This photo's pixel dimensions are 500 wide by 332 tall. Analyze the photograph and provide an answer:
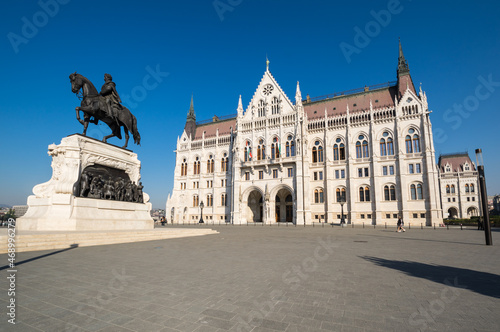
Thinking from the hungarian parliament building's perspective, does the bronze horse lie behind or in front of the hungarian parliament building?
in front

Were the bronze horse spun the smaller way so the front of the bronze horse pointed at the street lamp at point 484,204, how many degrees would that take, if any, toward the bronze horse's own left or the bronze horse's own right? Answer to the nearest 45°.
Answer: approximately 135° to the bronze horse's own left

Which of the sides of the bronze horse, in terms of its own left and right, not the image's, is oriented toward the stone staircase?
left

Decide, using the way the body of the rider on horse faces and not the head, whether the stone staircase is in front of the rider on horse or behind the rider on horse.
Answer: in front

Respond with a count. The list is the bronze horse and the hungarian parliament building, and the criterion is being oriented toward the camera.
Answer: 1

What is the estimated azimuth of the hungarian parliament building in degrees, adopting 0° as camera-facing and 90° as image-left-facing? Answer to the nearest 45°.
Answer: approximately 0°

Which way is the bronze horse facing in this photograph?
to the viewer's left

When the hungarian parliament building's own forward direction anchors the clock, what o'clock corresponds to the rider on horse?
The rider on horse is roughly at 1 o'clock from the hungarian parliament building.

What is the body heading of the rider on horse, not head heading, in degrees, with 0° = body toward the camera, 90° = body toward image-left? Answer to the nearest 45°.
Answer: approximately 45°

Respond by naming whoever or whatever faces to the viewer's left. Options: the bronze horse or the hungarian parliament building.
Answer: the bronze horse
